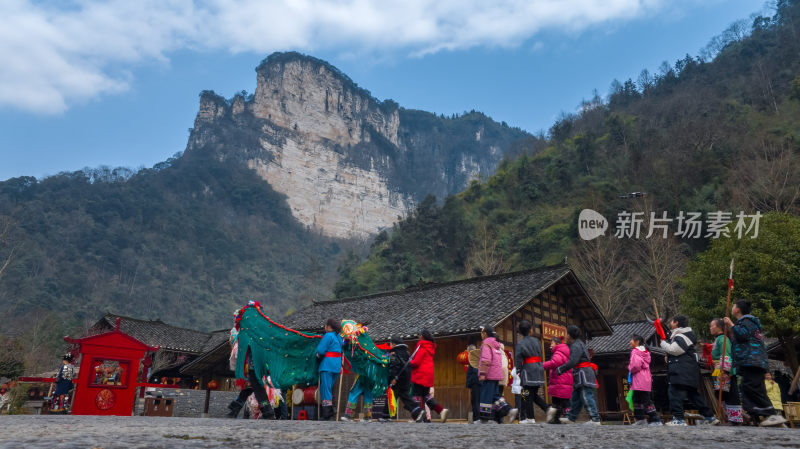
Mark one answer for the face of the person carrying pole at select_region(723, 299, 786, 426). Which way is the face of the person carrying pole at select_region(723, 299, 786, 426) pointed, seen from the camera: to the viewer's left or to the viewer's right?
to the viewer's left

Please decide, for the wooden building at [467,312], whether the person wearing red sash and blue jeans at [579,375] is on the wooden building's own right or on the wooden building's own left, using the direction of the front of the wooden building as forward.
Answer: on the wooden building's own left

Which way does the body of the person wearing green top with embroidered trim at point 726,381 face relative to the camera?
to the viewer's left

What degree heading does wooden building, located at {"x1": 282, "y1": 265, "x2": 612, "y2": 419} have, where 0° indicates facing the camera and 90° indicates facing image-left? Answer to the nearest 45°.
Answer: approximately 45°

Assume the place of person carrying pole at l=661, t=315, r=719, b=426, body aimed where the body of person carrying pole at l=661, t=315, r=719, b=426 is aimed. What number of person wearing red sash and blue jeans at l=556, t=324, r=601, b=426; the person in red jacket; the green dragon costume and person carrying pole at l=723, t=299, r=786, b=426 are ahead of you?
3

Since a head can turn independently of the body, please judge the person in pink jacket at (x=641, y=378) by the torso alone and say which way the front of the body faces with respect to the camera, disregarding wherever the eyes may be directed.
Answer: to the viewer's left

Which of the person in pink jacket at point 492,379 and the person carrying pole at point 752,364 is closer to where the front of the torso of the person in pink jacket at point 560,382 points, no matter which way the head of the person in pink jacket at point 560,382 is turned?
the person in pink jacket

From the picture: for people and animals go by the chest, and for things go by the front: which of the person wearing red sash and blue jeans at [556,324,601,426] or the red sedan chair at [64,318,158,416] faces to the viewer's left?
the person wearing red sash and blue jeans

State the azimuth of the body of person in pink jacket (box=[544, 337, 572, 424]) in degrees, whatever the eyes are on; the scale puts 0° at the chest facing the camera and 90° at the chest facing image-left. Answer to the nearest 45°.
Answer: approximately 90°

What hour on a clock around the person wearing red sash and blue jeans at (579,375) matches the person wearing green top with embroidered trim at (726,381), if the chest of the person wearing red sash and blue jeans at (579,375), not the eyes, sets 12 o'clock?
the person wearing green top with embroidered trim at (726,381) is roughly at 6 o'clock from the person wearing red sash and blue jeans at (579,375).

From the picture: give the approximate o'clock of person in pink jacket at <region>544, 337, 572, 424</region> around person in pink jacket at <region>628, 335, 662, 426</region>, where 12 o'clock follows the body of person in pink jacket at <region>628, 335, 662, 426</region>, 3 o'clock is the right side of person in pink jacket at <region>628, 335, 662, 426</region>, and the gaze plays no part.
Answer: person in pink jacket at <region>544, 337, 572, 424</region> is roughly at 12 o'clock from person in pink jacket at <region>628, 335, 662, 426</region>.

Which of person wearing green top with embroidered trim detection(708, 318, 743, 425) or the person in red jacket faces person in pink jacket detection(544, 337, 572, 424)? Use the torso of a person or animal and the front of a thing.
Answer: the person wearing green top with embroidered trim

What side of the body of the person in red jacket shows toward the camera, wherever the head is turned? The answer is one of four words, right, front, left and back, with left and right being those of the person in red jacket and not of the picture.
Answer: left

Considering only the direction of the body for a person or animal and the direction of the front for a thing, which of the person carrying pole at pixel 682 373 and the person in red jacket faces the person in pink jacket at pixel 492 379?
the person carrying pole

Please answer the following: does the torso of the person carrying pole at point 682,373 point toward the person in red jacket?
yes
